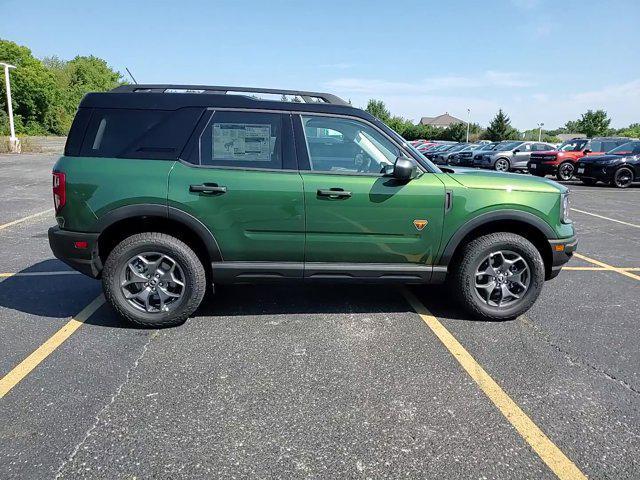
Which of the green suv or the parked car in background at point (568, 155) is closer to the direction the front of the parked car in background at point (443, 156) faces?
the green suv

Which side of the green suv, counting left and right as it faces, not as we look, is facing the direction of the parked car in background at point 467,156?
left

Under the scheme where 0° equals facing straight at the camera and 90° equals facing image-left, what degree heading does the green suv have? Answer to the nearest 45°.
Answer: approximately 270°

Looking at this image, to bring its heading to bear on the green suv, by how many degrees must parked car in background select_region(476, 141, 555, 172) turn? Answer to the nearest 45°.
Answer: approximately 45° to its left

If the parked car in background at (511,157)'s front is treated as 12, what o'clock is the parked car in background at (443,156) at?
the parked car in background at (443,156) is roughly at 3 o'clock from the parked car in background at (511,157).

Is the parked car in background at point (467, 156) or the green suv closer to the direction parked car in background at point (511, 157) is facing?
the green suv

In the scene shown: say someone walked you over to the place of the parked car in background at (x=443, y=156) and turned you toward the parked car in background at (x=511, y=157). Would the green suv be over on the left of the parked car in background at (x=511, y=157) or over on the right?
right

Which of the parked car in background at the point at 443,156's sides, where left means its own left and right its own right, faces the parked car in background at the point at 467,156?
left

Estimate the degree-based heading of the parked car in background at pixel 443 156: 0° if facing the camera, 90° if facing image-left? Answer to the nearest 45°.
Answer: approximately 45°

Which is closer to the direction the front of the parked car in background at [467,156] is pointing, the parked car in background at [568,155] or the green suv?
the green suv

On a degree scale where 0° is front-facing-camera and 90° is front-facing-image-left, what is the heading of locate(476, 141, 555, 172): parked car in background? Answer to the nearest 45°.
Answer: approximately 45°

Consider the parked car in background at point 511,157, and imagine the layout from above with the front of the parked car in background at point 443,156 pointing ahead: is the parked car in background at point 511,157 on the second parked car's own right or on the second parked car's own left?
on the second parked car's own left
